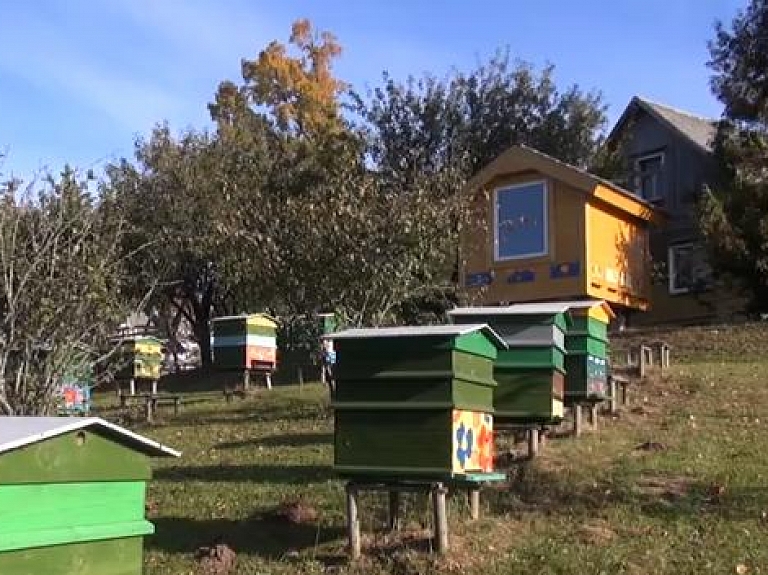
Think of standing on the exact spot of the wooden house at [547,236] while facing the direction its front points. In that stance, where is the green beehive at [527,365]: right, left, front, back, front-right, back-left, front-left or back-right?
front-left

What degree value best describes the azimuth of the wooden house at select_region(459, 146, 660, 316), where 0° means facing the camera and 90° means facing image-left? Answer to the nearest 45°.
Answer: approximately 45°

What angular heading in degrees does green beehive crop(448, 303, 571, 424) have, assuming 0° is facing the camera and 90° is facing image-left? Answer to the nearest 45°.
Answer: approximately 270°

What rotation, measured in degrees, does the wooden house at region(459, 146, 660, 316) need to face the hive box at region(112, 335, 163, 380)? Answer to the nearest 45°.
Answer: approximately 45° to its right

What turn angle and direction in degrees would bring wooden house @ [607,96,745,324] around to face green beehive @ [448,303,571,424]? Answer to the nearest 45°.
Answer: approximately 45° to its left

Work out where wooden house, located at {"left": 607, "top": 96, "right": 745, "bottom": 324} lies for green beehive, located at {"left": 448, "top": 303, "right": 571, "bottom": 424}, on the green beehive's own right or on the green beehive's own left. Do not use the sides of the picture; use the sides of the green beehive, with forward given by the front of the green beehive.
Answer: on the green beehive's own left

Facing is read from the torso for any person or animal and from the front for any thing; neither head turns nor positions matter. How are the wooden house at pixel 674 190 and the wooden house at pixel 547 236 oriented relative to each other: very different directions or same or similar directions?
same or similar directions

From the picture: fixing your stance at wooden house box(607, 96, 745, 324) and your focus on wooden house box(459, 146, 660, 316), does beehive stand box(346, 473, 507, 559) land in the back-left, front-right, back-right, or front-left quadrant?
front-left

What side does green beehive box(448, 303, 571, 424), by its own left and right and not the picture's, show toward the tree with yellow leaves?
left

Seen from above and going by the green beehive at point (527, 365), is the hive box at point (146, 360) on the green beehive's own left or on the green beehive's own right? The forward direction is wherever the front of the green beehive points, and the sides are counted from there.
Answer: on the green beehive's own left

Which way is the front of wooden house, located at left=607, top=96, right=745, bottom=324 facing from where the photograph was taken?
facing the viewer and to the left of the viewer

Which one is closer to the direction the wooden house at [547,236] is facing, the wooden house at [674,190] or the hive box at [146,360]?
the hive box

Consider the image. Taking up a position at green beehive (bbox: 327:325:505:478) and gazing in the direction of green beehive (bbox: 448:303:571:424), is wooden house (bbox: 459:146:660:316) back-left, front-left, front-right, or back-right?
front-left

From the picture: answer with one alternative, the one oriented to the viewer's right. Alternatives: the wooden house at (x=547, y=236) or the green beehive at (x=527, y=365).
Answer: the green beehive

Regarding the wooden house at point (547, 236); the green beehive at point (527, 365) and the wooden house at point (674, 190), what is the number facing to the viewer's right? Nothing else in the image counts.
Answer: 1

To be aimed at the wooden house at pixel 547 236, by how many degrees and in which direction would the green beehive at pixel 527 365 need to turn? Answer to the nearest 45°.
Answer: approximately 90° to its left

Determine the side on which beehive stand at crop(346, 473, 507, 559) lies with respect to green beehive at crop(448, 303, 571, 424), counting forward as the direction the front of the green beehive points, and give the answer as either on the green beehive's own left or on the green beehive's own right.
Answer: on the green beehive's own right

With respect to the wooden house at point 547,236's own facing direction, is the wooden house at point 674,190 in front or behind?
behind

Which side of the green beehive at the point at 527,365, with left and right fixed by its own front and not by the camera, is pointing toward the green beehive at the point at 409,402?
right

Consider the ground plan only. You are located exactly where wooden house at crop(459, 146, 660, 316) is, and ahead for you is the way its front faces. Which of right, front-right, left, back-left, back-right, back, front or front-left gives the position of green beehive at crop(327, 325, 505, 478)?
front-left
